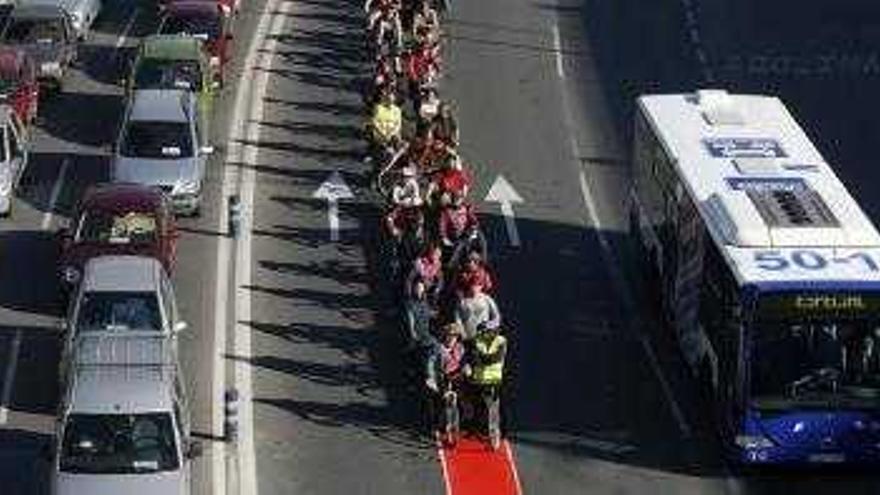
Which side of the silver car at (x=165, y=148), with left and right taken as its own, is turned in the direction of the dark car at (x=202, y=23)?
back

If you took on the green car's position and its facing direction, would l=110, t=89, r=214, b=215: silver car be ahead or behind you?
ahead

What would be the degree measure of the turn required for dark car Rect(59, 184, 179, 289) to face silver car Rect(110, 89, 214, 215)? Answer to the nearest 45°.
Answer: approximately 180°

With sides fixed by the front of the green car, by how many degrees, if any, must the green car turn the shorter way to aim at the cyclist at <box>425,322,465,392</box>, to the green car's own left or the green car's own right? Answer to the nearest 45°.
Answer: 0° — it already faces them

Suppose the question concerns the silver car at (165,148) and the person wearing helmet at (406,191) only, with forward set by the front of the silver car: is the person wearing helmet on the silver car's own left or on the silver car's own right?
on the silver car's own left

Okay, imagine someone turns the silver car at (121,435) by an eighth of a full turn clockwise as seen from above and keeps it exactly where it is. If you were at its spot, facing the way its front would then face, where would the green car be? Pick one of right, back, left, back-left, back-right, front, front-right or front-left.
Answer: back-right
